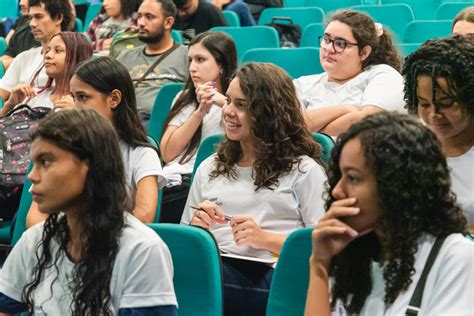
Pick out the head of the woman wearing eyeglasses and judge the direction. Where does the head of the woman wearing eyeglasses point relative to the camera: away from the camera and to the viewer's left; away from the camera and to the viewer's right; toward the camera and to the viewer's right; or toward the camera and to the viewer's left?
toward the camera and to the viewer's left

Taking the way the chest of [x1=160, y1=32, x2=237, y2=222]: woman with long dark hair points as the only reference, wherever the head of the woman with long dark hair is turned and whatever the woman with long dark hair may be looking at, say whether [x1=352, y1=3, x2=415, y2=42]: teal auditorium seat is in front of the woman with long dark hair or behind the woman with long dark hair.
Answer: behind

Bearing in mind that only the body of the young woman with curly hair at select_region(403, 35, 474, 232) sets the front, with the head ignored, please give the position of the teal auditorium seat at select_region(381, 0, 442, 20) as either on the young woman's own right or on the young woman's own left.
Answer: on the young woman's own right

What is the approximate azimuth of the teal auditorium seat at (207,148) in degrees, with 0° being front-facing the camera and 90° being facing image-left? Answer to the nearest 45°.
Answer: approximately 45°

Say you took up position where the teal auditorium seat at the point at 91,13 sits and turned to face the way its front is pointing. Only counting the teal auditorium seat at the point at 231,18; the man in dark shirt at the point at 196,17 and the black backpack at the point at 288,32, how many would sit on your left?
3

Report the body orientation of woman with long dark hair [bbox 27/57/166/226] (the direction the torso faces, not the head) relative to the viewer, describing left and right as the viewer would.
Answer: facing the viewer and to the left of the viewer

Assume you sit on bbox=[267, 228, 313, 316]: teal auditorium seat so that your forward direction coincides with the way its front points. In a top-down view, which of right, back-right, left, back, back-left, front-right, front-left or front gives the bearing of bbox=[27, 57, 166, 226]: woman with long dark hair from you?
right

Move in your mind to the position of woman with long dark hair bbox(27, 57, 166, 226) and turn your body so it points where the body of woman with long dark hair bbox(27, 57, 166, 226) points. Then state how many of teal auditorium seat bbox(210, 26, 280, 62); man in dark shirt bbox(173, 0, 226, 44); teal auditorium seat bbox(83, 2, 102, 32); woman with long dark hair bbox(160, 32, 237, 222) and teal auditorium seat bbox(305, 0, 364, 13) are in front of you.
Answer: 0

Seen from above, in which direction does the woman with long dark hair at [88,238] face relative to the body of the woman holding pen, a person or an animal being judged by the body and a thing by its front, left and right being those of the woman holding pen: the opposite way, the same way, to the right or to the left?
the same way

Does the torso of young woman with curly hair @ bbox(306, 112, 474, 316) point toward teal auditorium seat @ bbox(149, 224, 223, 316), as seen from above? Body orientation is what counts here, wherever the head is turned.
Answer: no

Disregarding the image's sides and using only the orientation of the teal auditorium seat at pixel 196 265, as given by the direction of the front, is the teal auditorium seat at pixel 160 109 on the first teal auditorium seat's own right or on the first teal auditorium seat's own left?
on the first teal auditorium seat's own right

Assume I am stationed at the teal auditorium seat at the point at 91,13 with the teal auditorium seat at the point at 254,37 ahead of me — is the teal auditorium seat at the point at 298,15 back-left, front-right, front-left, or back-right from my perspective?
front-left

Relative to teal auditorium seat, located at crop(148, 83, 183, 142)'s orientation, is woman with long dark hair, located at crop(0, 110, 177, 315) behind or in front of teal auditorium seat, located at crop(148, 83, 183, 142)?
in front

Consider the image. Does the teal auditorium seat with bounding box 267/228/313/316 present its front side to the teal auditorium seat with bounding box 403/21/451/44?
no

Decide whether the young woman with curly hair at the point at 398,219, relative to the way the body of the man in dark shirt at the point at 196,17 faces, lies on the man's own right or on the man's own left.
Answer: on the man's own left

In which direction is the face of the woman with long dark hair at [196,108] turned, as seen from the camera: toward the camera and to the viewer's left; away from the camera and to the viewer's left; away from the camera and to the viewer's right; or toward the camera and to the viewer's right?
toward the camera and to the viewer's left
